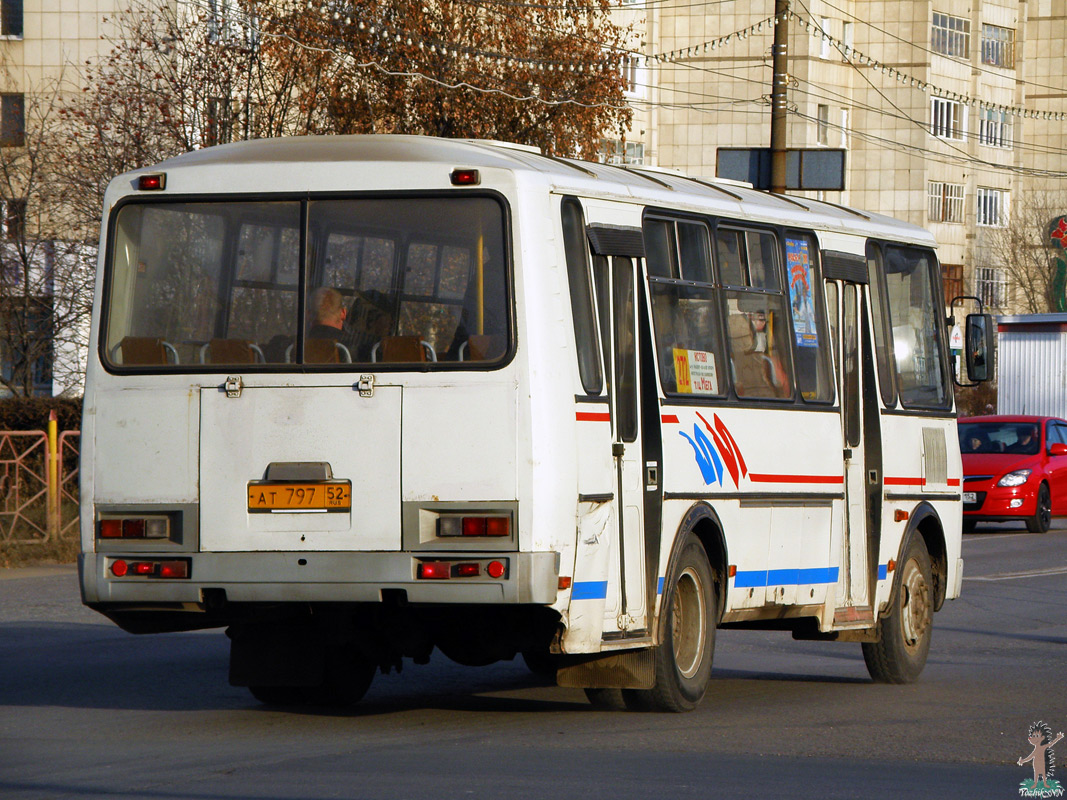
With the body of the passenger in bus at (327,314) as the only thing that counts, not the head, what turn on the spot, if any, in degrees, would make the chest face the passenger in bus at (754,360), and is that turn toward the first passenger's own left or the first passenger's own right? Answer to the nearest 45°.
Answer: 0° — they already face them

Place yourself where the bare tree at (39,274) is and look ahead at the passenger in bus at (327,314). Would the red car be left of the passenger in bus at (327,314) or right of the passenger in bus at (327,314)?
left

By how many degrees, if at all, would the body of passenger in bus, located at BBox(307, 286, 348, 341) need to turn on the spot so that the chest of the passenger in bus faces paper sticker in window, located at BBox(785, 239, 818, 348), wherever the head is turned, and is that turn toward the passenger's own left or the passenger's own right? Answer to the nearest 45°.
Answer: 0° — they already face it

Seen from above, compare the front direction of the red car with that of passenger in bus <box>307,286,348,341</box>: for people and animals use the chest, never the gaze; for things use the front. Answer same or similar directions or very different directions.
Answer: very different directions

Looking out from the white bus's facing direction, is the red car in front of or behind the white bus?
in front

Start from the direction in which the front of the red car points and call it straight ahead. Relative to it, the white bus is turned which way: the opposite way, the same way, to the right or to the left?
the opposite way

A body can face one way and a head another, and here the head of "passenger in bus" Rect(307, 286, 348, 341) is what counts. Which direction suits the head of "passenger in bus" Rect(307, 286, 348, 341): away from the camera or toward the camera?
away from the camera

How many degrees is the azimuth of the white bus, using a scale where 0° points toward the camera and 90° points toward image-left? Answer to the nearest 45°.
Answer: approximately 225°

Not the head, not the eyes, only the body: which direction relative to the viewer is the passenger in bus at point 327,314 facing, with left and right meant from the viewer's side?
facing away from the viewer and to the right of the viewer

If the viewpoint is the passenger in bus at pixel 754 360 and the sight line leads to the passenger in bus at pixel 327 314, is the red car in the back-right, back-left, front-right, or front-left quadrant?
back-right
